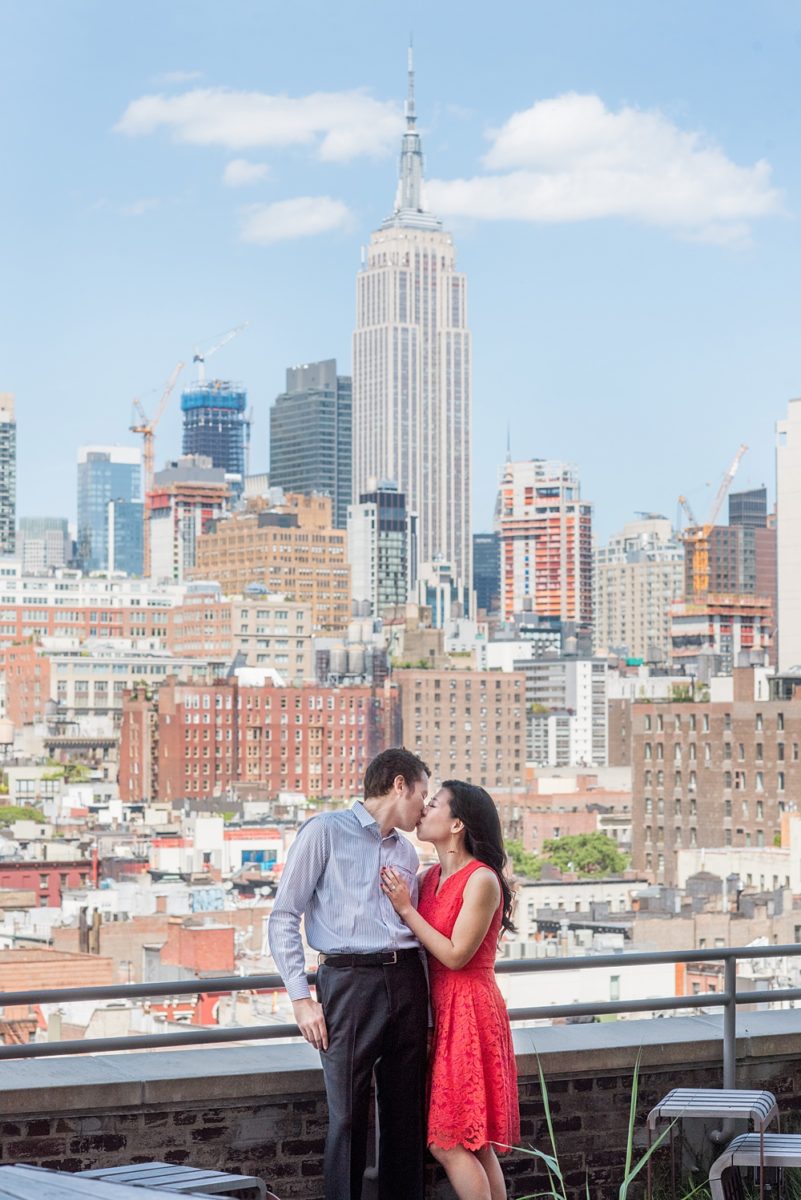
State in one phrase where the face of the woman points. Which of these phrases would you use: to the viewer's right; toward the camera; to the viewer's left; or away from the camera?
to the viewer's left

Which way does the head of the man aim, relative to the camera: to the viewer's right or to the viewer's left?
to the viewer's right
